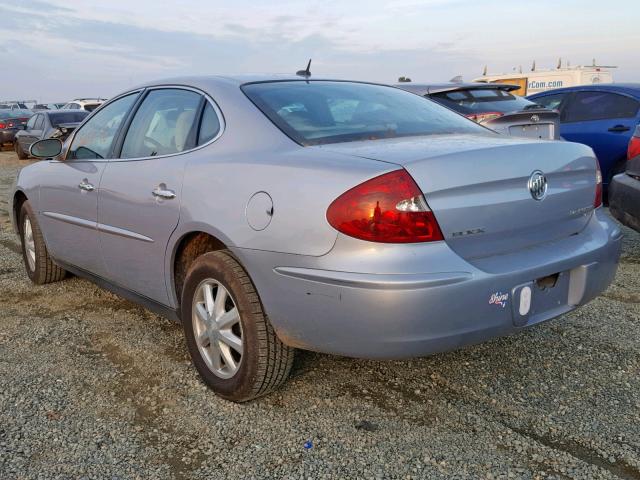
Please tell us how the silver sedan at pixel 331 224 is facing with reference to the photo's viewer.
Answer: facing away from the viewer and to the left of the viewer

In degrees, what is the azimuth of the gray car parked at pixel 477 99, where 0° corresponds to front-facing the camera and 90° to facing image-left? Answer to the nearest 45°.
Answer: approximately 135°

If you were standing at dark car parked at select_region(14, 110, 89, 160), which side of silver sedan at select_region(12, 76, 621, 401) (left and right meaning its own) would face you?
front

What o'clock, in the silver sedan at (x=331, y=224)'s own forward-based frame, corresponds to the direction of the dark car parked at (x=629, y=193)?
The dark car parked is roughly at 3 o'clock from the silver sedan.

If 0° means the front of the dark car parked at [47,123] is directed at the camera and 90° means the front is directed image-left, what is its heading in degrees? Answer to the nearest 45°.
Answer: approximately 135°

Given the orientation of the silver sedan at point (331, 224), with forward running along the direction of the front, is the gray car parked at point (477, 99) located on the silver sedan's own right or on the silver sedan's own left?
on the silver sedan's own right

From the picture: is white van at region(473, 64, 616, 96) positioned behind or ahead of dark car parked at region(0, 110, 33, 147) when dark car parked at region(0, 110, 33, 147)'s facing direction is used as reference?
behind

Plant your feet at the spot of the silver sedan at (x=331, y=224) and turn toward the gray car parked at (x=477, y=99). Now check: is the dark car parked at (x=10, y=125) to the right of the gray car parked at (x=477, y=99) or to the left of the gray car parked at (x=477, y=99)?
left

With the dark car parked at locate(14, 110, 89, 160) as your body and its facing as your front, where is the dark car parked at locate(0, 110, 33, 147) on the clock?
the dark car parked at locate(0, 110, 33, 147) is roughly at 1 o'clock from the dark car parked at locate(14, 110, 89, 160).

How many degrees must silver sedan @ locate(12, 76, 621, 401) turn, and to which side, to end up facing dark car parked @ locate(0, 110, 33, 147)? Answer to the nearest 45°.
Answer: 0° — it already faces it

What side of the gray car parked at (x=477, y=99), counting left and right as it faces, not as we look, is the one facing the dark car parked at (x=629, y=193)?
back

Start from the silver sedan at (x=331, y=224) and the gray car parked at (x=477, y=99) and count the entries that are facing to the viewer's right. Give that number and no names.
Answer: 0

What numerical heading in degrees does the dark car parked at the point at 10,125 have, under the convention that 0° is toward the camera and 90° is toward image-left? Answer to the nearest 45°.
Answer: approximately 135°

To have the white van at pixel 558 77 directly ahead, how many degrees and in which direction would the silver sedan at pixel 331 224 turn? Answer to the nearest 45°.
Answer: approximately 90° to its right

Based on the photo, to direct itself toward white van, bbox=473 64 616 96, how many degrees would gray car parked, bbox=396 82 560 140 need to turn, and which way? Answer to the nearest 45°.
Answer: approximately 45° to its right
